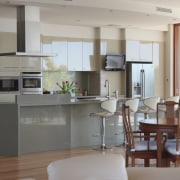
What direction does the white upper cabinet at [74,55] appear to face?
toward the camera

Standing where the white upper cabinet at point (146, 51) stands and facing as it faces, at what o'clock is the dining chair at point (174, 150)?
The dining chair is roughly at 12 o'clock from the white upper cabinet.

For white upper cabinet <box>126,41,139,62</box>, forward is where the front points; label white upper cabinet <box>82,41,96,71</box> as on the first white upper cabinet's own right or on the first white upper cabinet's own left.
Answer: on the first white upper cabinet's own right

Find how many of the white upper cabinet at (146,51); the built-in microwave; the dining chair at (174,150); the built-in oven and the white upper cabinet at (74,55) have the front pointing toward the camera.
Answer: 4

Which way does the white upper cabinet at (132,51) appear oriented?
toward the camera

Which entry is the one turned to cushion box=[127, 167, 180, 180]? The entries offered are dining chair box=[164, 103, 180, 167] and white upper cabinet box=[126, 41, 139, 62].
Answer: the white upper cabinet

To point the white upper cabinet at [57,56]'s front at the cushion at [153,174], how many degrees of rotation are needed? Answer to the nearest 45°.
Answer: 0° — it already faces it

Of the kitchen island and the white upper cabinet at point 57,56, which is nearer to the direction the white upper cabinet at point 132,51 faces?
the kitchen island

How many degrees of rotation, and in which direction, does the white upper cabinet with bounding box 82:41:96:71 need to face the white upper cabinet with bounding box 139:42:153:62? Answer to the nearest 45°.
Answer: approximately 135° to its left

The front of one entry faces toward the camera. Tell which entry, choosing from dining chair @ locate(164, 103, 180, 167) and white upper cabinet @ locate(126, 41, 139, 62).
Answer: the white upper cabinet

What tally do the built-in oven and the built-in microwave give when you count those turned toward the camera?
2

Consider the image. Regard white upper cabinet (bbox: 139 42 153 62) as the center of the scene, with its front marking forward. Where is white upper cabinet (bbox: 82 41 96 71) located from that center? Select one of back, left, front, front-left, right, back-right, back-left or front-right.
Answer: front-right

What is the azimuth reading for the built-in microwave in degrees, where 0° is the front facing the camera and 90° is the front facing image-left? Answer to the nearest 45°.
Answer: approximately 0°
